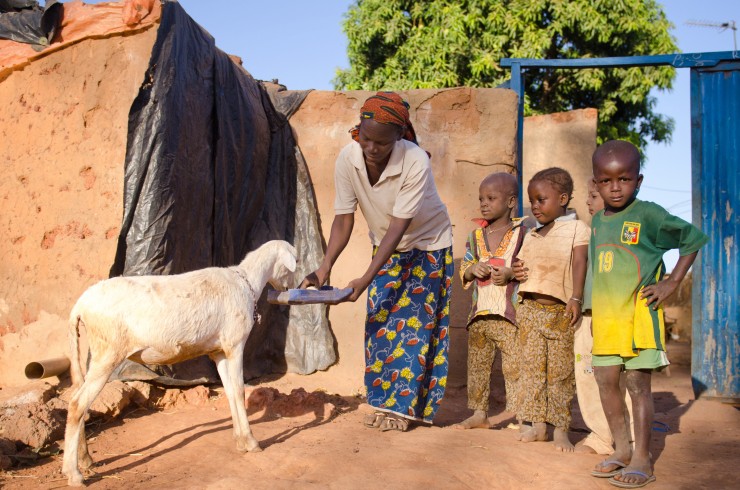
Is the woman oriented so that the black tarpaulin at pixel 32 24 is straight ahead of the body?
no

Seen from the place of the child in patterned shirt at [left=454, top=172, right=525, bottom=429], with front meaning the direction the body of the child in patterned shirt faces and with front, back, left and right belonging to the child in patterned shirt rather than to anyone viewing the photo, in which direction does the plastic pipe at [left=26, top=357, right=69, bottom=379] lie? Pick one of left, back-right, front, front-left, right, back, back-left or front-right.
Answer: front-right

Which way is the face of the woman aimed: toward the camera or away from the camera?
toward the camera

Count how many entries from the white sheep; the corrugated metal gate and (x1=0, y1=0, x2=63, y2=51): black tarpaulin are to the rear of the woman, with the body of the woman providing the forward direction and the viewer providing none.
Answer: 1

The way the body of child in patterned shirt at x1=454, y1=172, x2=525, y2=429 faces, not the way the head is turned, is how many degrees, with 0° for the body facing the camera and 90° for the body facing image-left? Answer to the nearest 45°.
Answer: approximately 45°

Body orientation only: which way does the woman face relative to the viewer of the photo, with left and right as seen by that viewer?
facing the viewer and to the left of the viewer

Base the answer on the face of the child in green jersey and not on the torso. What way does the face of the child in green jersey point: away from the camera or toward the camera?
toward the camera

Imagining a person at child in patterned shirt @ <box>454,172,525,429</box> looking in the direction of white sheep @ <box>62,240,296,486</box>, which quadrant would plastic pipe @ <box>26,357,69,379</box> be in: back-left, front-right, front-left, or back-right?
front-right

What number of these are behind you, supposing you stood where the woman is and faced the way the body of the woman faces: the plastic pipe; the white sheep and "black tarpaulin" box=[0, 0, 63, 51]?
0

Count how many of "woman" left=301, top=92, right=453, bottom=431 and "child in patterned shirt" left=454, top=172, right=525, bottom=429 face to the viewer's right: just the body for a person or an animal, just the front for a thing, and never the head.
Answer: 0

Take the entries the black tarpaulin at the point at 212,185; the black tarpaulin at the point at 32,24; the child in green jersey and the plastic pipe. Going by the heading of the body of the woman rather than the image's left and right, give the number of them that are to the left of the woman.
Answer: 1

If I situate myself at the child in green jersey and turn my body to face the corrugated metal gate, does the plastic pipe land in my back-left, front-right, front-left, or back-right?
back-left

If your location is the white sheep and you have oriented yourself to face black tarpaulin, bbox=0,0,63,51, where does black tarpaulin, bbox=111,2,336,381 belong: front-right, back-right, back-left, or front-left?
front-right

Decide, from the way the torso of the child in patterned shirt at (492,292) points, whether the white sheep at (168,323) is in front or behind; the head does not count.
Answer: in front
